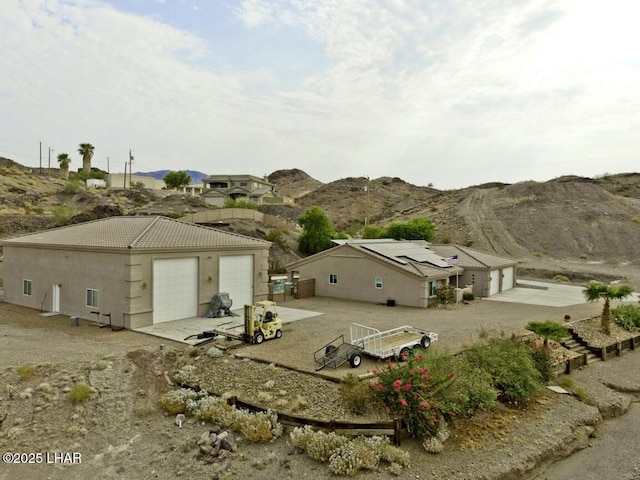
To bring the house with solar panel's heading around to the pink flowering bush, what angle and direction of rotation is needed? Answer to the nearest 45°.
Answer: approximately 45° to its right

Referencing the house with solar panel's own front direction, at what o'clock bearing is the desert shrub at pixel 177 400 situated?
The desert shrub is roughly at 2 o'clock from the house with solar panel.

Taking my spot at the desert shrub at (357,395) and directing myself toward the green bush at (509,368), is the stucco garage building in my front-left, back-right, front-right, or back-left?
back-left

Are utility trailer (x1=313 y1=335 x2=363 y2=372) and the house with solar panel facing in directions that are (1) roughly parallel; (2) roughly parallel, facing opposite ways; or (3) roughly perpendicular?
roughly perpendicular

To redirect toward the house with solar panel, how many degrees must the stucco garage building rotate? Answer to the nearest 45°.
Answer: approximately 45° to its left

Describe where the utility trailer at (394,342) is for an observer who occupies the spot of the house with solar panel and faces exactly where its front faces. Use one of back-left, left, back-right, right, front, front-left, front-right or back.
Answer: front-right

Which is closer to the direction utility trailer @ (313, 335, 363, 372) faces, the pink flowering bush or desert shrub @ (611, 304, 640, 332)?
the pink flowering bush

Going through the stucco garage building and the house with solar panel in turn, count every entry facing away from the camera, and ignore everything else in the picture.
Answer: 0

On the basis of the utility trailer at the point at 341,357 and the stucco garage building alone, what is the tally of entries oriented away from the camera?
0
